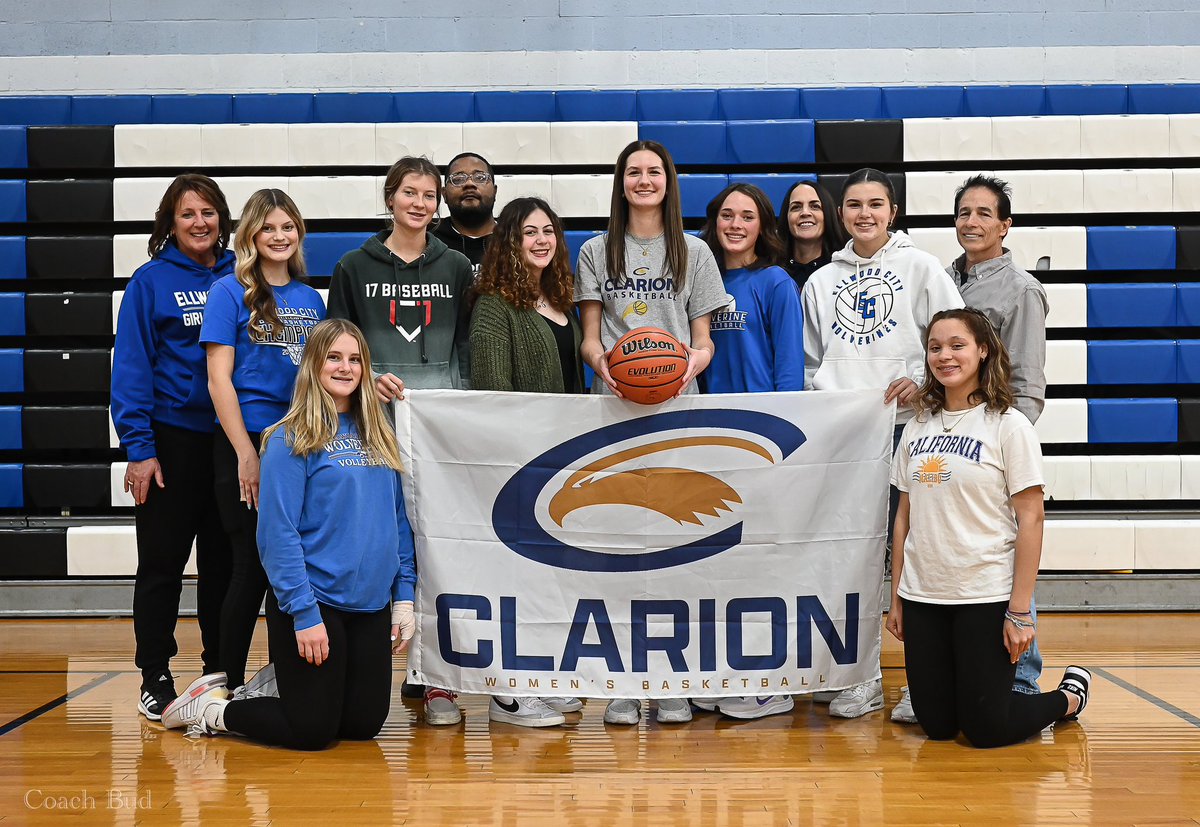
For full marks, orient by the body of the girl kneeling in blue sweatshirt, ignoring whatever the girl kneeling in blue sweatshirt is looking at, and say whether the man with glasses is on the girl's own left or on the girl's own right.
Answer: on the girl's own left

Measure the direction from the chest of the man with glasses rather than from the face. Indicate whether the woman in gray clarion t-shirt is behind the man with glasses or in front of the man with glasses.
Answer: in front

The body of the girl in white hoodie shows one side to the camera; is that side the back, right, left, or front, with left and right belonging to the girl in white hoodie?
front

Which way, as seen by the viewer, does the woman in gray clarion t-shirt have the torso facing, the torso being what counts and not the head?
toward the camera

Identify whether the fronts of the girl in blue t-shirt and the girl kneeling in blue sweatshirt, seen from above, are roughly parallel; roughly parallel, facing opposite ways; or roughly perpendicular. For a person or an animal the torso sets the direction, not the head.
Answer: roughly parallel

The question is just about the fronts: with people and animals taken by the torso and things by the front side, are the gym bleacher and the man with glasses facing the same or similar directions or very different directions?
same or similar directions

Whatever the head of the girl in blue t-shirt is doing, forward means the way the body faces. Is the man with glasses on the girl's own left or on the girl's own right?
on the girl's own left

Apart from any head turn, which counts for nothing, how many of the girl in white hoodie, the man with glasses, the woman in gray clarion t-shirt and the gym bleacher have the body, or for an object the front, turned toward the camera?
4

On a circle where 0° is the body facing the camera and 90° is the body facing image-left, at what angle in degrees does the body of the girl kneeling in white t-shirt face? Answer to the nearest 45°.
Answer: approximately 45°

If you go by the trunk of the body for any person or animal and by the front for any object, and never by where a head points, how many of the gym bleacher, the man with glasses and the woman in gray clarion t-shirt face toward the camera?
3
